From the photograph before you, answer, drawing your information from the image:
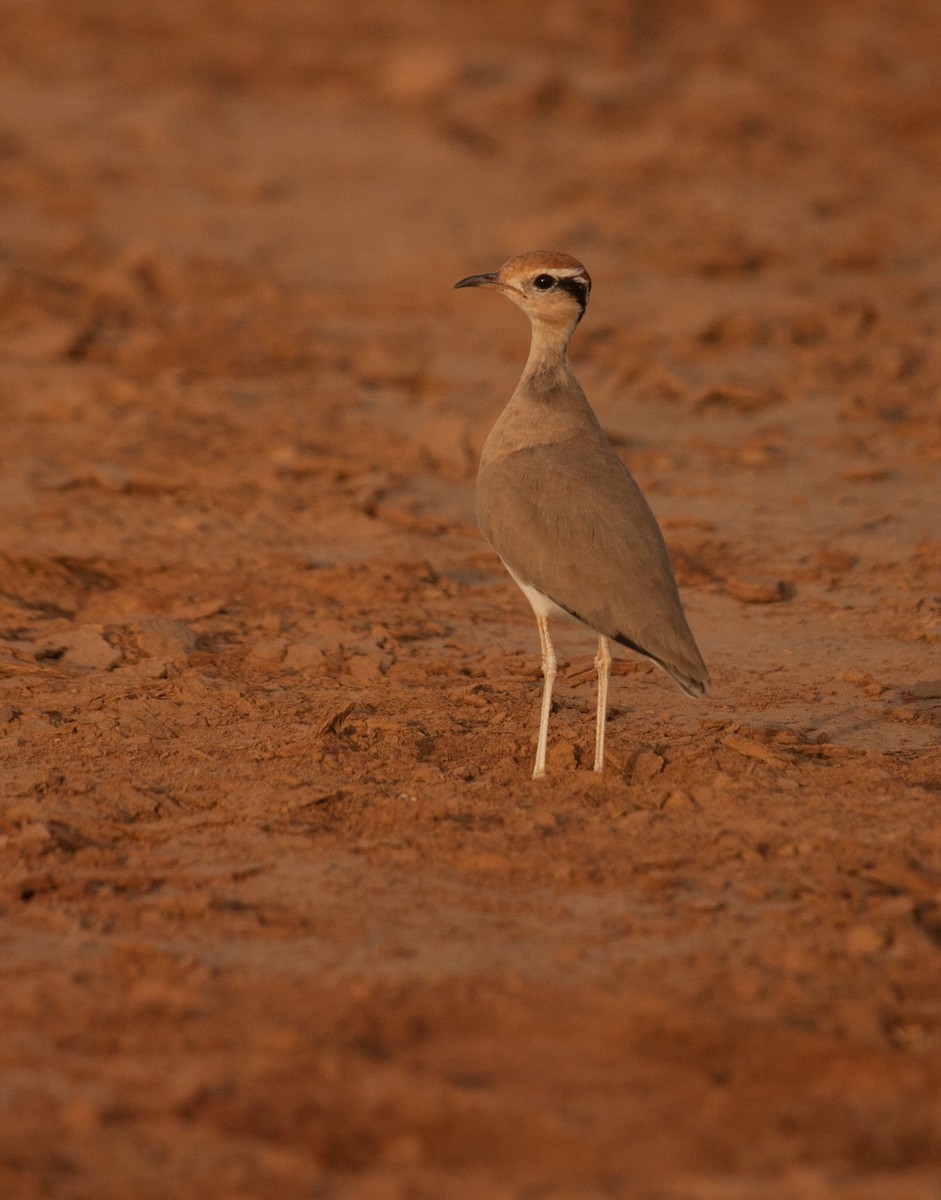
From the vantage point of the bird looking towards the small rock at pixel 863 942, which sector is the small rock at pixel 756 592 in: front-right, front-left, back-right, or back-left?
back-left

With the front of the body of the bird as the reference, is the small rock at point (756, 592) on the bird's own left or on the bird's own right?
on the bird's own right

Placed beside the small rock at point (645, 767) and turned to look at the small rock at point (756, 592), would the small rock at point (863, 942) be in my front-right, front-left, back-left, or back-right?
back-right

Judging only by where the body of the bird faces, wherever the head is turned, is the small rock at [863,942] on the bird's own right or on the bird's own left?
on the bird's own left

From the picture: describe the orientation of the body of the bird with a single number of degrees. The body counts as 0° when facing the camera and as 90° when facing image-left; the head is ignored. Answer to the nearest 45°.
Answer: approximately 90°

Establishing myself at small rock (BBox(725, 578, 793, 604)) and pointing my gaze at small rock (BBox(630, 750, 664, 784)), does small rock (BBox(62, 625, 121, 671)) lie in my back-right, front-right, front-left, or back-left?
front-right
